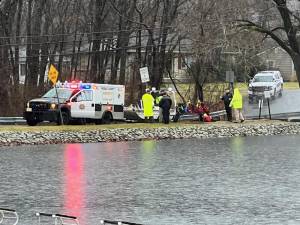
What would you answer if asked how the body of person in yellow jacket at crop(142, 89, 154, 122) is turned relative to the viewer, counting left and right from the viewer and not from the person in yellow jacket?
facing away from the viewer

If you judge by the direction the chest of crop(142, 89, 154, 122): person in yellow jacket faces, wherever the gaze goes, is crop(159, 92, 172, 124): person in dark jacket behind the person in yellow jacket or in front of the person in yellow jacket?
behind

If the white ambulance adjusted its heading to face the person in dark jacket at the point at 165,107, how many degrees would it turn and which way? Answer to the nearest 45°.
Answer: approximately 135° to its left

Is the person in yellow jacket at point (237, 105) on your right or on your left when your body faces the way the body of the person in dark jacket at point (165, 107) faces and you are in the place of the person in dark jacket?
on your right

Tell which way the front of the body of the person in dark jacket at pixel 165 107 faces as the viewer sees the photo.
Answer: away from the camera

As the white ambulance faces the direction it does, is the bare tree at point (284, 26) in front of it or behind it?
behind

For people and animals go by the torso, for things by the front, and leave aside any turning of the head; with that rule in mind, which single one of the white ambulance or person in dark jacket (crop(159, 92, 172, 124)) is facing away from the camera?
the person in dark jacket

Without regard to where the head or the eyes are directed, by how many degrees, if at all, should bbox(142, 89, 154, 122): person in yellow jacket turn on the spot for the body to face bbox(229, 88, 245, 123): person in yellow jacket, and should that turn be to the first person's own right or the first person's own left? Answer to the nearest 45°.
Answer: approximately 90° to the first person's own right
